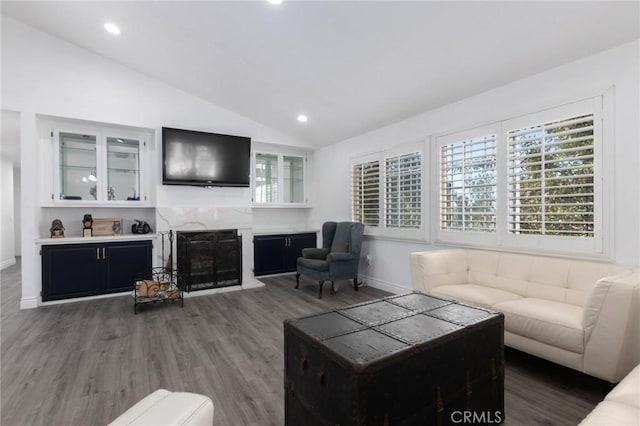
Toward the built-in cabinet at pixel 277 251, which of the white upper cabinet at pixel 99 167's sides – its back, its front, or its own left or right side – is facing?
left

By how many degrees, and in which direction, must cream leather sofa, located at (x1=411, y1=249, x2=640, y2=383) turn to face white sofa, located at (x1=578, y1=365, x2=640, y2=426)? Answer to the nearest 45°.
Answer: approximately 45° to its left

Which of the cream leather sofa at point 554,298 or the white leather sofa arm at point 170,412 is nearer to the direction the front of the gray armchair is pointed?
the white leather sofa arm

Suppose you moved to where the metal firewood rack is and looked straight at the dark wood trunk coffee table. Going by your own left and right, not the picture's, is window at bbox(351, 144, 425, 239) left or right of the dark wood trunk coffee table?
left

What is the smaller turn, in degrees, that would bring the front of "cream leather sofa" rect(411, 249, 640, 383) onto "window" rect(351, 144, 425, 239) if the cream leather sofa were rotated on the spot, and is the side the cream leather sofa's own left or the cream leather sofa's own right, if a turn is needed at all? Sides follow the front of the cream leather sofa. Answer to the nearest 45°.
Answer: approximately 90° to the cream leather sofa's own right

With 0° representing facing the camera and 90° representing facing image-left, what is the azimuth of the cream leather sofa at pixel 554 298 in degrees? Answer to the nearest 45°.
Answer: approximately 45°

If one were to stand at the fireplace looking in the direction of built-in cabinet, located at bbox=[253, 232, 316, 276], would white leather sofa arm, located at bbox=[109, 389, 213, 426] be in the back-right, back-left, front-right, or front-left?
back-right

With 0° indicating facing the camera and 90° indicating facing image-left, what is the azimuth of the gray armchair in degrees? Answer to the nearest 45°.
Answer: approximately 45°

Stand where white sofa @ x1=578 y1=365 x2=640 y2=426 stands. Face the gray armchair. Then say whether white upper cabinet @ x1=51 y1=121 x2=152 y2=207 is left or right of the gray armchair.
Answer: left
